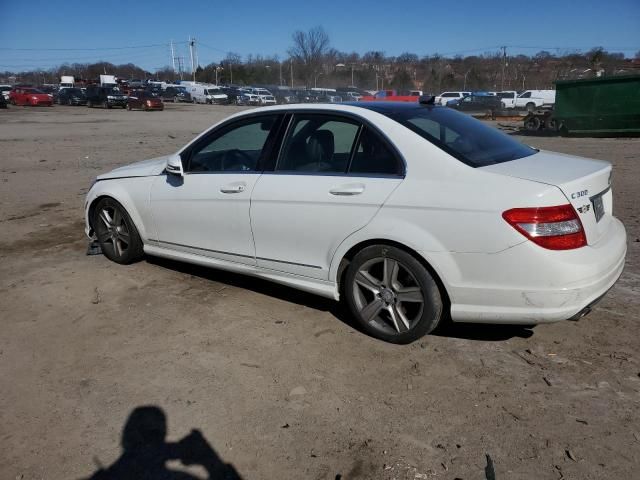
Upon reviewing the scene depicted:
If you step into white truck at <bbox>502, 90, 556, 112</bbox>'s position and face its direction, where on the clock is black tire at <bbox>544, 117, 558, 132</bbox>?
The black tire is roughly at 9 o'clock from the white truck.

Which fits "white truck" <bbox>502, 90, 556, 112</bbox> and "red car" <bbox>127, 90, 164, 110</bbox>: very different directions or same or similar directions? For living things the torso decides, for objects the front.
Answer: very different directions

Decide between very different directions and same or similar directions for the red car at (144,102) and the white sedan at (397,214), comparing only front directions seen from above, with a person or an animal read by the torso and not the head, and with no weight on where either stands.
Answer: very different directions

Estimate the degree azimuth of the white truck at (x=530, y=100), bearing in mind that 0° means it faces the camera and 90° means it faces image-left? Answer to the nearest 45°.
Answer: approximately 90°

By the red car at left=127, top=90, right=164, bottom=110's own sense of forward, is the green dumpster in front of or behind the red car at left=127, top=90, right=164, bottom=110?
in front

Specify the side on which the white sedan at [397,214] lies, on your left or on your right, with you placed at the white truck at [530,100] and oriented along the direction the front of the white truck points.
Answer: on your left

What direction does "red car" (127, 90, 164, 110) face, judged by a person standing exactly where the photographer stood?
facing the viewer and to the right of the viewer

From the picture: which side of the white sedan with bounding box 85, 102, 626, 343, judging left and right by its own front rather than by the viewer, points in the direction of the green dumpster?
right

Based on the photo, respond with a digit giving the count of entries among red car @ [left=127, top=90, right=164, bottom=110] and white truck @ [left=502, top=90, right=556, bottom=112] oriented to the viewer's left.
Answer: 1

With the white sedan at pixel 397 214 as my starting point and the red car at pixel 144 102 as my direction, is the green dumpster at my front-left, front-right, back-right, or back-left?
front-right

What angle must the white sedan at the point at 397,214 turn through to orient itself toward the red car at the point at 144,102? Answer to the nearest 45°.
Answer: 0° — it already faces it

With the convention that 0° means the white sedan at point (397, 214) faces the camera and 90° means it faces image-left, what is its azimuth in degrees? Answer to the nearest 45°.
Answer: approximately 135°

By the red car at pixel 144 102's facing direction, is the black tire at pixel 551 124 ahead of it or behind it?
ahead

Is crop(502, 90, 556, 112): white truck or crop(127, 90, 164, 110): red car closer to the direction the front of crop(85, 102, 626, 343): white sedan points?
the red car

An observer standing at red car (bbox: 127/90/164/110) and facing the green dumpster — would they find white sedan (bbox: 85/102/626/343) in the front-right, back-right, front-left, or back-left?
front-right
